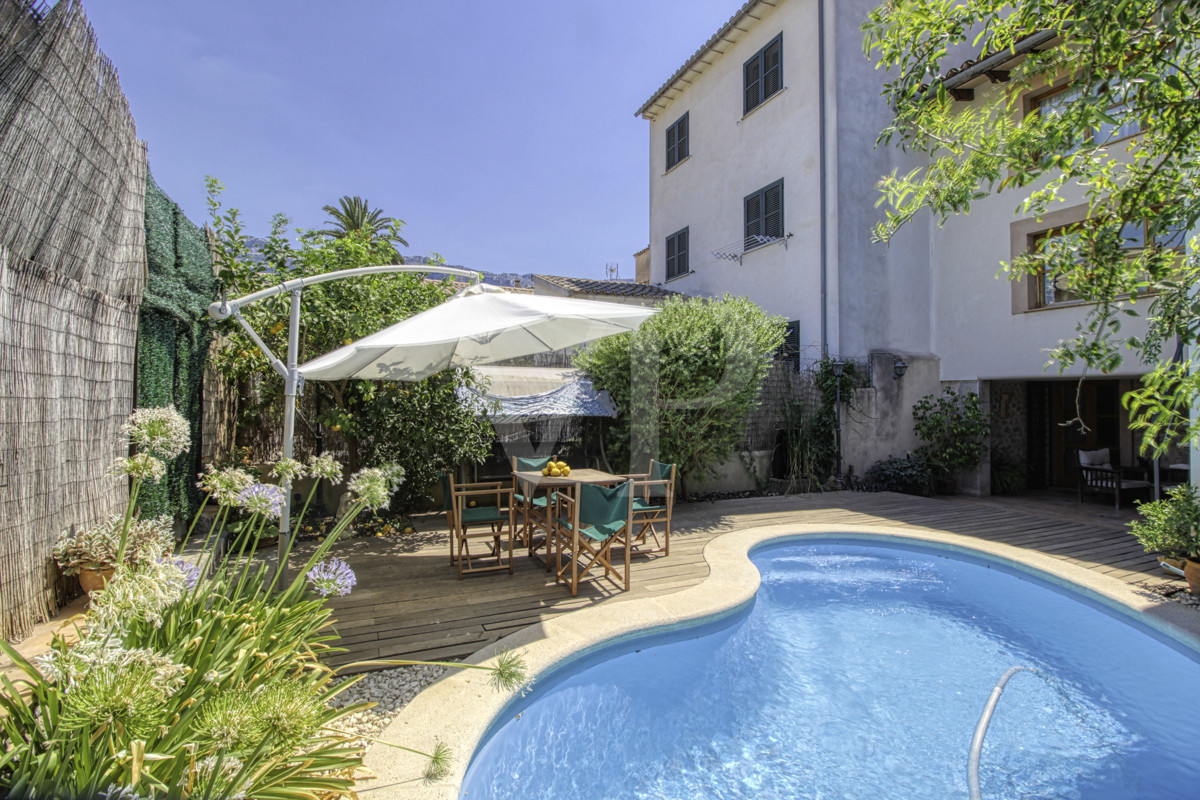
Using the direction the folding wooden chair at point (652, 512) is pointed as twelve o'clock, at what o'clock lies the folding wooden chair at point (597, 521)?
the folding wooden chair at point (597, 521) is roughly at 11 o'clock from the folding wooden chair at point (652, 512).

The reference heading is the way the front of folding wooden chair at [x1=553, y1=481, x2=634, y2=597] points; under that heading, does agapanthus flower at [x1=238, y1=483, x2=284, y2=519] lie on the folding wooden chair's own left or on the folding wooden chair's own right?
on the folding wooden chair's own left

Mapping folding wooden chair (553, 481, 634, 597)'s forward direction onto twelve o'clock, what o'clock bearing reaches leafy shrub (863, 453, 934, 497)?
The leafy shrub is roughly at 3 o'clock from the folding wooden chair.

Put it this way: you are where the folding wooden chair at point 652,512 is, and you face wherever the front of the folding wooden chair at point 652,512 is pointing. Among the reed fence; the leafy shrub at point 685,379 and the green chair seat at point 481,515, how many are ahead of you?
2

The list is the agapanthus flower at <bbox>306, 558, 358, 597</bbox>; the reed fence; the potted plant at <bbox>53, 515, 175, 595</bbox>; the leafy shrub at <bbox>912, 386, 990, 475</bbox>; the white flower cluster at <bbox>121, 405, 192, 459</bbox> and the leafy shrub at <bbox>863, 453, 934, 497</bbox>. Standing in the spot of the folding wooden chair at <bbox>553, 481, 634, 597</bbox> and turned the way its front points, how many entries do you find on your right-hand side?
2

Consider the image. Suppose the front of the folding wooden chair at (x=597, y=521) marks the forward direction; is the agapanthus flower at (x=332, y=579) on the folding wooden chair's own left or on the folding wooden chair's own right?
on the folding wooden chair's own left

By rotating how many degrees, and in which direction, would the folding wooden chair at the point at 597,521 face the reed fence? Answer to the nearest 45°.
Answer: approximately 45° to its left

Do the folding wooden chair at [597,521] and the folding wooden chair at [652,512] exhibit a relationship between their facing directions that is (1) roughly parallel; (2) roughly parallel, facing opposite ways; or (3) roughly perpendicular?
roughly perpendicular

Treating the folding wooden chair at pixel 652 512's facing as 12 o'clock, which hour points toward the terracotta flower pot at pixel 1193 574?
The terracotta flower pot is roughly at 8 o'clock from the folding wooden chair.

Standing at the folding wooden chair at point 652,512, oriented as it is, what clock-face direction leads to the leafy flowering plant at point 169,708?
The leafy flowering plant is roughly at 11 o'clock from the folding wooden chair.

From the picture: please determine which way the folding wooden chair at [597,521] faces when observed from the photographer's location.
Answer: facing away from the viewer and to the left of the viewer

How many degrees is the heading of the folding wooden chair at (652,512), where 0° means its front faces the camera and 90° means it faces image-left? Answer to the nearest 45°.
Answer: approximately 45°

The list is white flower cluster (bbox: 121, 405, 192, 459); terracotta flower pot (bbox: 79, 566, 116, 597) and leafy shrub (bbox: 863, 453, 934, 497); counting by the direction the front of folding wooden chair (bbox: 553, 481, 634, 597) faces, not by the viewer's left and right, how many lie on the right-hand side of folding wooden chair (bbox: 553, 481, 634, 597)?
1
